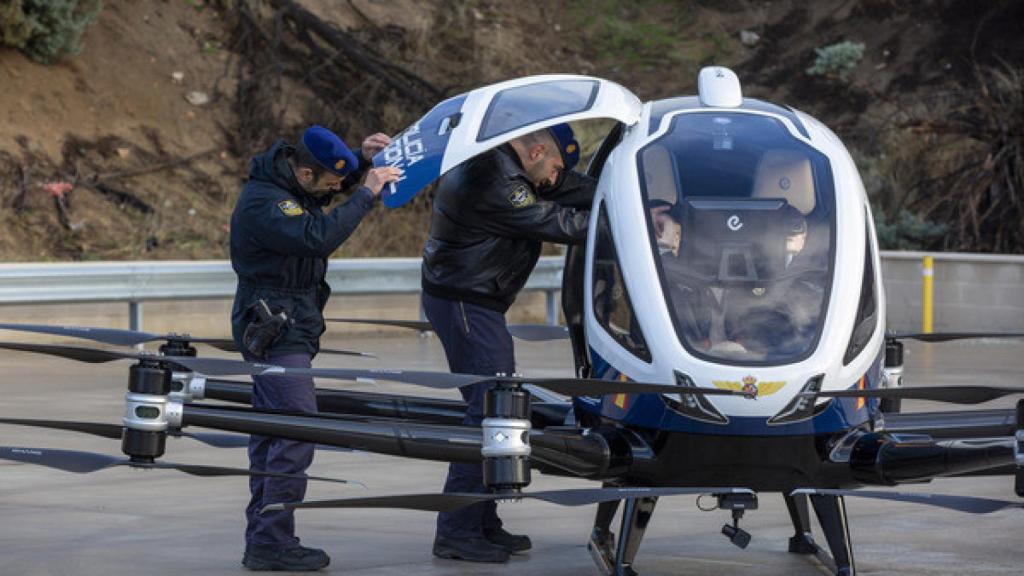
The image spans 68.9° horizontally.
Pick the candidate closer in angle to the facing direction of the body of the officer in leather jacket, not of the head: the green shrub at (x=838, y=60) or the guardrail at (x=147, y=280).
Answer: the green shrub

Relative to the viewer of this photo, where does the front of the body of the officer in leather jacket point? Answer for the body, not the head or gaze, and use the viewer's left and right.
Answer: facing to the right of the viewer

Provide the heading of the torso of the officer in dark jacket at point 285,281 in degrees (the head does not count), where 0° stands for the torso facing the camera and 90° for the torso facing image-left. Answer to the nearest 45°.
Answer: approximately 270°

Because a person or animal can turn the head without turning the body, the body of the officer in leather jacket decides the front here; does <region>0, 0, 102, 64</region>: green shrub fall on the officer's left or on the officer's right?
on the officer's left

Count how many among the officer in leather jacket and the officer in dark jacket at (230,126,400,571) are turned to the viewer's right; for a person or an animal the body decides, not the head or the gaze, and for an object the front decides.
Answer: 2

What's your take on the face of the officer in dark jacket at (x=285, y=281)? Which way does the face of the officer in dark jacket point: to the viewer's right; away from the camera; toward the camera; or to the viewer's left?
to the viewer's right

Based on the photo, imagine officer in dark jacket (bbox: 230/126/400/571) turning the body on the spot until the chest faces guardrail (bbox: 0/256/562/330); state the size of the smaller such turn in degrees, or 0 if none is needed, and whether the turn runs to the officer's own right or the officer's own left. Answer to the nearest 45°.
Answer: approximately 90° to the officer's own left
